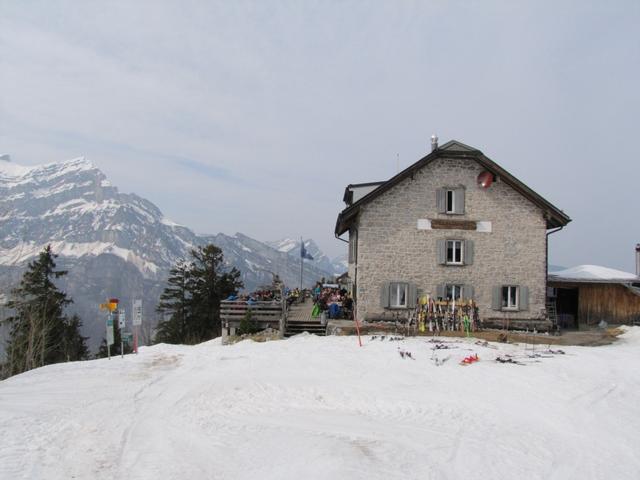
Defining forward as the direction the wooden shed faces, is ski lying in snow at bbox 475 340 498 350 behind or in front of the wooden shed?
in front

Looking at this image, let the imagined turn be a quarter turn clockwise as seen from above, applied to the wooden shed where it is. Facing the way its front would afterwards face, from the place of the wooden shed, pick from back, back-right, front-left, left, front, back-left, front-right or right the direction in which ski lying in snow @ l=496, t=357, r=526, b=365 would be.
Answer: left

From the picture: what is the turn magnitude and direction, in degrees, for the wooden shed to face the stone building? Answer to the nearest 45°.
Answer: approximately 45° to its right

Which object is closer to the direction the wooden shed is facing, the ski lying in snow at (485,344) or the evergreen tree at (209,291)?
the ski lying in snow

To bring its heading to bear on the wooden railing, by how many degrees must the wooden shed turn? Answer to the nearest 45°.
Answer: approximately 45° to its right

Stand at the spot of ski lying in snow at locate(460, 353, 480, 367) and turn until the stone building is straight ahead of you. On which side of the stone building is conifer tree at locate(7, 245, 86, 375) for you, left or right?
left

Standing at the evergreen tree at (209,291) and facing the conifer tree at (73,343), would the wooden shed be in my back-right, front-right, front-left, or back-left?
back-left

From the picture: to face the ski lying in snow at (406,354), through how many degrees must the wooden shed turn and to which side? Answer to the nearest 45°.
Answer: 0° — it already faces it

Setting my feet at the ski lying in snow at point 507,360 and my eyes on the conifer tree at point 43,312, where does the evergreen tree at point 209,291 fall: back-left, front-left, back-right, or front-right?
front-right

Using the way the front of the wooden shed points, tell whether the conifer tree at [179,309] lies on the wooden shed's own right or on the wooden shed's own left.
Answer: on the wooden shed's own right

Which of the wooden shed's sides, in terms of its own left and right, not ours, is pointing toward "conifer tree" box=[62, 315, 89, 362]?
right

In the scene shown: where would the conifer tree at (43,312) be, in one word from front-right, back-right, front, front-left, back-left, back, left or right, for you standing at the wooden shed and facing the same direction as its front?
right

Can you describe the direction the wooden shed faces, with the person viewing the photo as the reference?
facing the viewer
